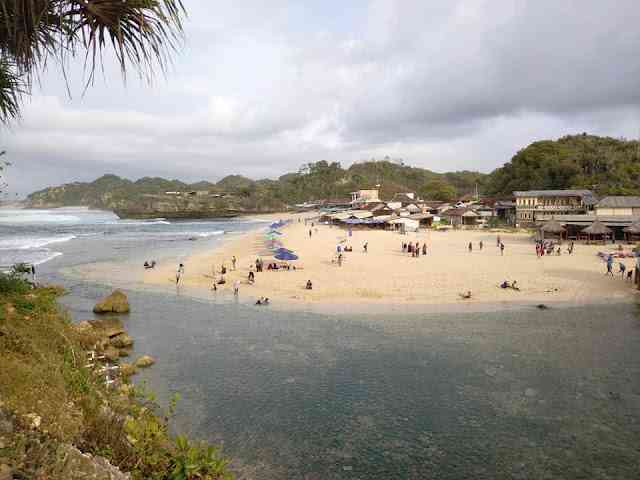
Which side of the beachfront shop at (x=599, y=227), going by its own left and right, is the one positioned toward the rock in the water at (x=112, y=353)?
front

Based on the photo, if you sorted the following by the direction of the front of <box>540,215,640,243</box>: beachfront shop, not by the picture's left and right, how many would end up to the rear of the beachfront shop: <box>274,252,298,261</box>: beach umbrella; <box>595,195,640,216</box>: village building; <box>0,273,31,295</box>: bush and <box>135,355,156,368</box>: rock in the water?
1

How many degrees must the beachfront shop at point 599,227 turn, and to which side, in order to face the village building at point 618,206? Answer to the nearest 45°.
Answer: approximately 180°

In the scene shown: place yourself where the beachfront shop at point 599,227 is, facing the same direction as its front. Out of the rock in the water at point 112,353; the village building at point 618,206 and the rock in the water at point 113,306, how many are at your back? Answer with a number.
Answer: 1

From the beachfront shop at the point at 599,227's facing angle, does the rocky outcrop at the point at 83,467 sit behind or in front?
in front

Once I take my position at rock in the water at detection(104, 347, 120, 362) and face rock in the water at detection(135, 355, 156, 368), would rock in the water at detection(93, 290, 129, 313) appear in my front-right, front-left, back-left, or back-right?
back-left

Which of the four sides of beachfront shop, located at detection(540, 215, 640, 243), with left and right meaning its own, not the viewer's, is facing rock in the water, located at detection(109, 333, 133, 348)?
front

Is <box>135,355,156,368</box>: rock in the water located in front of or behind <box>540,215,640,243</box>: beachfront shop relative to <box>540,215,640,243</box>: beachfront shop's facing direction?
in front

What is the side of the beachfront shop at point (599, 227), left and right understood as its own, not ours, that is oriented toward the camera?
front

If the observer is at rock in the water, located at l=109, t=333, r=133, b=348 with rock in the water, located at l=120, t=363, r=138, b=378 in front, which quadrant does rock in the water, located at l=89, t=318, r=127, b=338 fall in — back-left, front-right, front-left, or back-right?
back-right

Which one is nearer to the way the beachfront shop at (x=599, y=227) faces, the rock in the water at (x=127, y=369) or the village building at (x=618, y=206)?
the rock in the water
